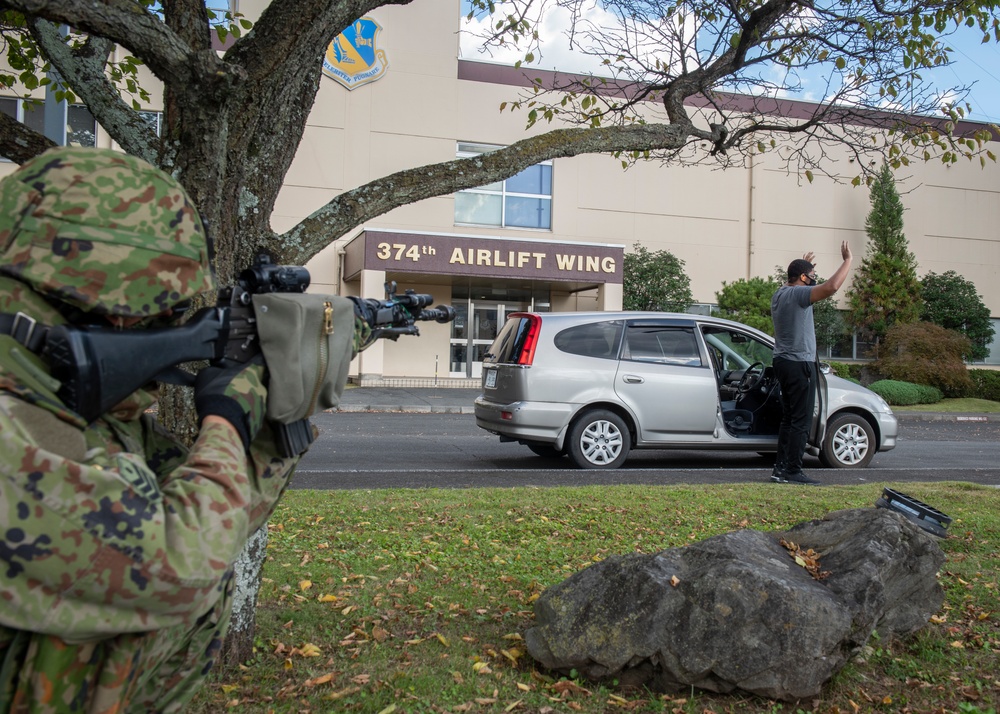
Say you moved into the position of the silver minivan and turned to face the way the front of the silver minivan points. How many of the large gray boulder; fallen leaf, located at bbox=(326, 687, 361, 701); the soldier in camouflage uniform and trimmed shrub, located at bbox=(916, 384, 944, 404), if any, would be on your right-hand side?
3

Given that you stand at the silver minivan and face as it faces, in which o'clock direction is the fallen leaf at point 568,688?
The fallen leaf is roughly at 3 o'clock from the silver minivan.

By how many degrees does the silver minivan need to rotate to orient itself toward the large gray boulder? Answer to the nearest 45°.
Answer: approximately 90° to its right

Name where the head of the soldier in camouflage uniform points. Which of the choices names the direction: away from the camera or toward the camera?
away from the camera

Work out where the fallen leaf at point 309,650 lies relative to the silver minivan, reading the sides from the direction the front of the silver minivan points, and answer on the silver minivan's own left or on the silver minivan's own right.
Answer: on the silver minivan's own right

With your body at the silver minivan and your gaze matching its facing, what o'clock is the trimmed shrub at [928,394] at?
The trimmed shrub is roughly at 10 o'clock from the silver minivan.

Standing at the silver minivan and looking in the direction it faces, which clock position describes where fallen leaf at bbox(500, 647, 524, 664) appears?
The fallen leaf is roughly at 3 o'clock from the silver minivan.

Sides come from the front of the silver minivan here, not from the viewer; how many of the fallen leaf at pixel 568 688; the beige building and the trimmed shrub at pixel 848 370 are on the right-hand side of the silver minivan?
1

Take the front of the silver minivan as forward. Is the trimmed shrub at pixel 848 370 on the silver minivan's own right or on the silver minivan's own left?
on the silver minivan's own left

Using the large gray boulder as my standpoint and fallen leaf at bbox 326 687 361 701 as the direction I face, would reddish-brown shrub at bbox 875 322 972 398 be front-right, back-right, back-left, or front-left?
back-right

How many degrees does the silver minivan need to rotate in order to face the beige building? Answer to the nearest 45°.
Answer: approximately 90° to its left

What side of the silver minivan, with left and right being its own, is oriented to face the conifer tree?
left

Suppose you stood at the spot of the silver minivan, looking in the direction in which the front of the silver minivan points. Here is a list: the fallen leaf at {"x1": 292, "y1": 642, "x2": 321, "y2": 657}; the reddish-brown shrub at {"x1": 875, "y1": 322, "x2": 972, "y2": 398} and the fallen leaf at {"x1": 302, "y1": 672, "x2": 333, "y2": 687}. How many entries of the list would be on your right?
2

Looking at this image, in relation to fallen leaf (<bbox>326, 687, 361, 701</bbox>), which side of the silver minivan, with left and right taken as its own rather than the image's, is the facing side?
right

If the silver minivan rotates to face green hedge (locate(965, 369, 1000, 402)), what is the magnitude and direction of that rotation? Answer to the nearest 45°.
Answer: approximately 45° to its left

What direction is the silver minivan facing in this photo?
to the viewer's right

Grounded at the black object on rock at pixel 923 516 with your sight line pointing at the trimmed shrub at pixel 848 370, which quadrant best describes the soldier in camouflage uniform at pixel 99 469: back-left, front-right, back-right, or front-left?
back-left
